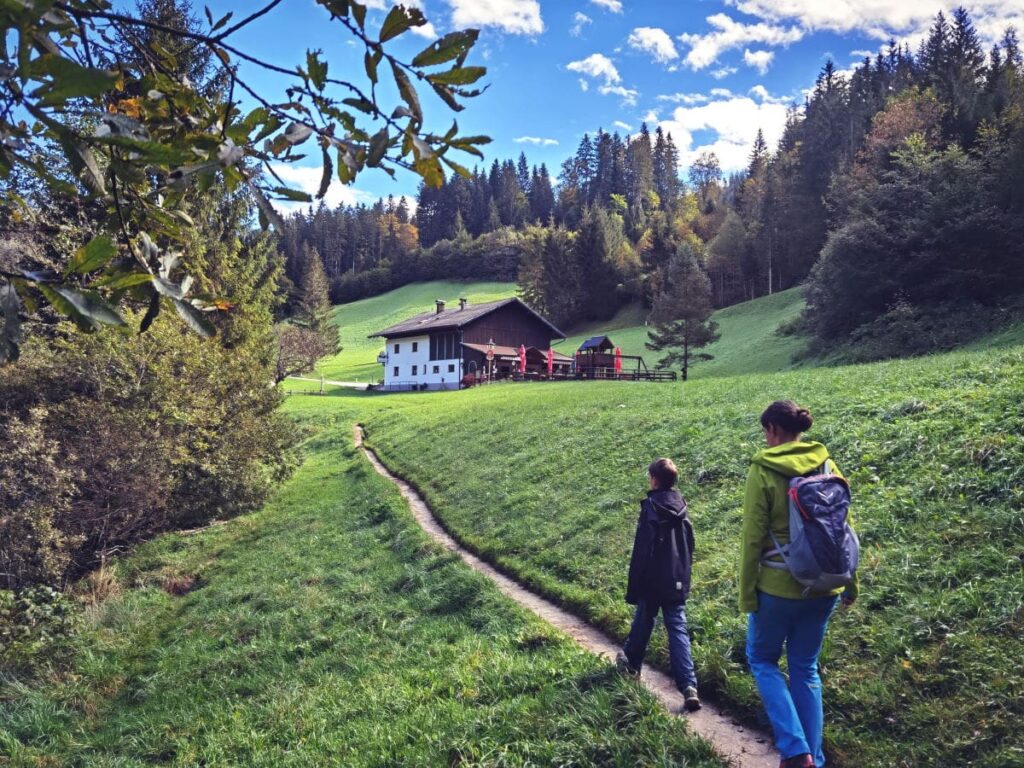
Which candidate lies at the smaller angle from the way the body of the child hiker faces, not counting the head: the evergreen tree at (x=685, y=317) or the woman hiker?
the evergreen tree

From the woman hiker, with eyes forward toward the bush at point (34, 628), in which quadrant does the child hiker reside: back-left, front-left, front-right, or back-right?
front-right

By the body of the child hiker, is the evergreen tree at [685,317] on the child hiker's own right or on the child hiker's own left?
on the child hiker's own right

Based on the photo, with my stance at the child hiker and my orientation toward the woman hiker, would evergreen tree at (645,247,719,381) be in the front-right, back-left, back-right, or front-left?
back-left

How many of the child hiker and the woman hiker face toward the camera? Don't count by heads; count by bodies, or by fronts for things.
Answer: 0

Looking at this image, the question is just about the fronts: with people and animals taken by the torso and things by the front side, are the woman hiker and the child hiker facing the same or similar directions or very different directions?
same or similar directions

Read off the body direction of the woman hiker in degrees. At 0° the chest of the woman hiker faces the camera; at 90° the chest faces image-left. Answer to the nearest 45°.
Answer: approximately 135°

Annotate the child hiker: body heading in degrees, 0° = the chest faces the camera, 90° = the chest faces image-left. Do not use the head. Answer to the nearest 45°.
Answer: approximately 135°

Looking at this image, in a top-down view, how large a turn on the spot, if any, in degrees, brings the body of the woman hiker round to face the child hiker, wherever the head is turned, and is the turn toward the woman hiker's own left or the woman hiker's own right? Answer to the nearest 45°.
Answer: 0° — they already face them

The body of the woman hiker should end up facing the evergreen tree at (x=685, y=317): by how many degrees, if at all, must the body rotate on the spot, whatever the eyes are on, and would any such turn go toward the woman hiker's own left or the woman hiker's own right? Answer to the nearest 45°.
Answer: approximately 45° to the woman hiker's own right

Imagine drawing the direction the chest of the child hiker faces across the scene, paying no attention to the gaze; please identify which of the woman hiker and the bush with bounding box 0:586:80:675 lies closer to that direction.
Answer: the bush

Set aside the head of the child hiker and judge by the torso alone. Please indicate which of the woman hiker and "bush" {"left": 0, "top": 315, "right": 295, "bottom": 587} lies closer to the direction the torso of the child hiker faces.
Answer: the bush
